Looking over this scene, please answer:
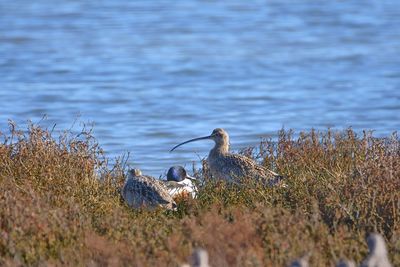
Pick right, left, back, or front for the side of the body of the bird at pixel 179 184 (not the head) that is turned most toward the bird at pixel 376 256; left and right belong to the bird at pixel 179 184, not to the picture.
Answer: left

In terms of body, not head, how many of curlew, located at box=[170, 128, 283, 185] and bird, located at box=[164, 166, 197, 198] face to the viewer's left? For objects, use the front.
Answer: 2

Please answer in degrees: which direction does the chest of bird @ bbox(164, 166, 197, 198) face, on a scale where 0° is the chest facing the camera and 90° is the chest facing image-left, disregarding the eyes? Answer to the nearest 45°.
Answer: approximately 90°

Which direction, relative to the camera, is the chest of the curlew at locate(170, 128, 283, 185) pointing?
to the viewer's left

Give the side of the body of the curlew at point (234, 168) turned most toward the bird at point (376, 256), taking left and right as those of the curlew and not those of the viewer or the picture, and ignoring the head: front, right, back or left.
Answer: left
